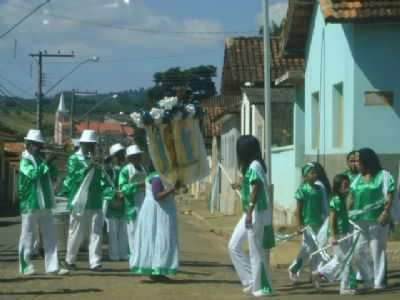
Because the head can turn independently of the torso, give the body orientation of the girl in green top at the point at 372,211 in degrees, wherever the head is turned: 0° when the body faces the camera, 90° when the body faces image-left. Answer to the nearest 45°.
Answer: approximately 45°

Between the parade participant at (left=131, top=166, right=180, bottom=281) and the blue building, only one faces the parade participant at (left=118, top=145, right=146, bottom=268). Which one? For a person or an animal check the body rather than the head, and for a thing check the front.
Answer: the blue building

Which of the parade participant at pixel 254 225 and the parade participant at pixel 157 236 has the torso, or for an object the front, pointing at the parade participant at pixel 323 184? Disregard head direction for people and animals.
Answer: the parade participant at pixel 157 236

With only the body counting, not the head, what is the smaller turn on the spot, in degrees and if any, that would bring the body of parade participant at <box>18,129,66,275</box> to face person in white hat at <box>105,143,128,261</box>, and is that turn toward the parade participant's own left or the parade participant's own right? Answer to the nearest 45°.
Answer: approximately 90° to the parade participant's own left

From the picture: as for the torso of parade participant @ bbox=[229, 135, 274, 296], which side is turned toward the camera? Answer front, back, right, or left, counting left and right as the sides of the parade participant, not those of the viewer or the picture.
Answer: left

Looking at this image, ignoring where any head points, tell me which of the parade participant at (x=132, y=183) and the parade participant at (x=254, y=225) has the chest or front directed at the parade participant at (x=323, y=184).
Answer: the parade participant at (x=132, y=183)

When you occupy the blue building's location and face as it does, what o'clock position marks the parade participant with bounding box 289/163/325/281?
The parade participant is roughly at 11 o'clock from the blue building.
